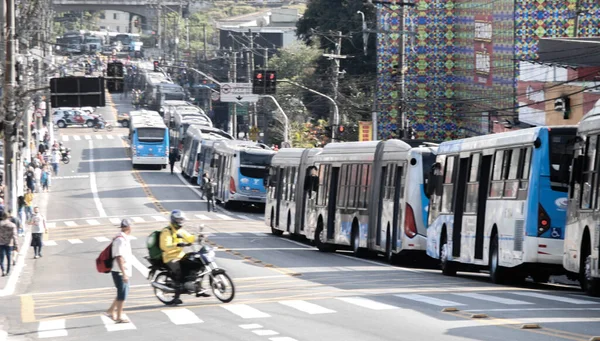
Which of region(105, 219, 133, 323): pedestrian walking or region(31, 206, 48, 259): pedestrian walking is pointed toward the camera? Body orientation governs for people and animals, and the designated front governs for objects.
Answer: region(31, 206, 48, 259): pedestrian walking

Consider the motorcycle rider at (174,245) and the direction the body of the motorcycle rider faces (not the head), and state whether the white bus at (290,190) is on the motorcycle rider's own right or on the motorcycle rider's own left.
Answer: on the motorcycle rider's own left

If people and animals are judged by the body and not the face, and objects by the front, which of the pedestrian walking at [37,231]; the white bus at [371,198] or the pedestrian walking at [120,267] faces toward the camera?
the pedestrian walking at [37,231]

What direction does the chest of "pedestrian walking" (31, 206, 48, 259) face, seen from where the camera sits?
toward the camera

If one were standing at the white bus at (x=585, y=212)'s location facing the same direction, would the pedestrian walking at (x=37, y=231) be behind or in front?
in front

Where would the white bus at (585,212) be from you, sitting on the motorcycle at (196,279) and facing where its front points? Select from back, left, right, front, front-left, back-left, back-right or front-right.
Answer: front-left
